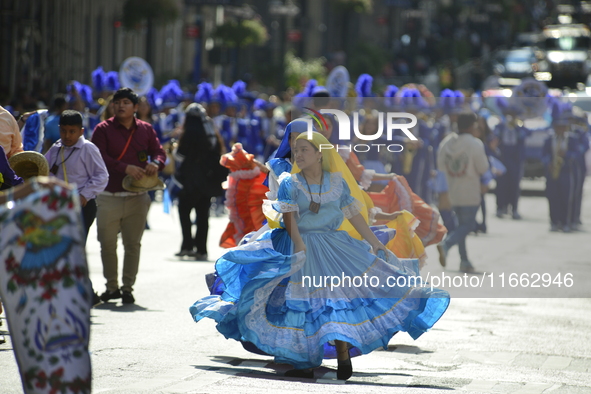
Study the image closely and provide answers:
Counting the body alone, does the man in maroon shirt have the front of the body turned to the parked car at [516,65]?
no

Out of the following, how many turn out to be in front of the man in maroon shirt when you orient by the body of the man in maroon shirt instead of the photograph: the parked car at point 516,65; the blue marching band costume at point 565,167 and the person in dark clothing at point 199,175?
0

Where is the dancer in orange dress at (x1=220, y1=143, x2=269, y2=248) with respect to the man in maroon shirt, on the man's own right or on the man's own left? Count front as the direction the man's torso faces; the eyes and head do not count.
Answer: on the man's own left

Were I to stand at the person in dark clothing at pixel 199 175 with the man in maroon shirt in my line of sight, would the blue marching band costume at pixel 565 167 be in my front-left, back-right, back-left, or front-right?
back-left

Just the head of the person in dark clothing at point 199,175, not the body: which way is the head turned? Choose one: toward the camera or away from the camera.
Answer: away from the camera

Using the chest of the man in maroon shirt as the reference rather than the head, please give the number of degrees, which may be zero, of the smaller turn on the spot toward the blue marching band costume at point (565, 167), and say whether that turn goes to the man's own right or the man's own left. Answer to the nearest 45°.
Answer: approximately 135° to the man's own left

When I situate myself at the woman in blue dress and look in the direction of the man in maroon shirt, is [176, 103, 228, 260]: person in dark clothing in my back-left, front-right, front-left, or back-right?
front-right

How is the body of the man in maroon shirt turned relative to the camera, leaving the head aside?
toward the camera

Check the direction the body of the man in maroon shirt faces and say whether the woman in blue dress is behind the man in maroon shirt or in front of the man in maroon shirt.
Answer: in front

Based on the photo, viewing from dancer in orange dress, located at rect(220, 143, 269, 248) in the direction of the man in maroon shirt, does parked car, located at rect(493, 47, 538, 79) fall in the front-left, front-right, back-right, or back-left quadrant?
back-right

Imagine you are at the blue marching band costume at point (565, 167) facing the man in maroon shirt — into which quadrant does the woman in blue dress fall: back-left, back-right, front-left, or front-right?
front-left

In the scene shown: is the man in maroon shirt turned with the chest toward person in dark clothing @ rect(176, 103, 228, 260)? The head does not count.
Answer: no
